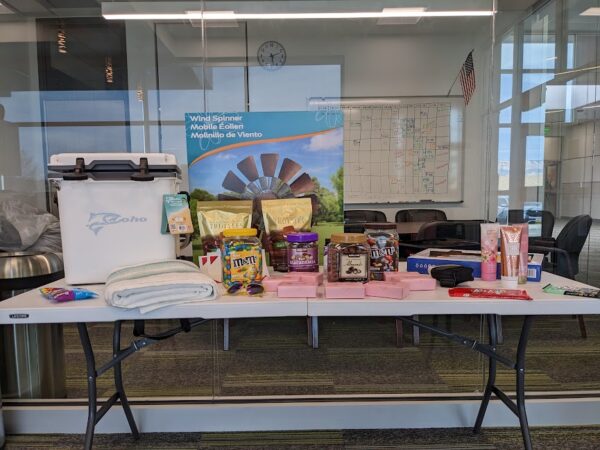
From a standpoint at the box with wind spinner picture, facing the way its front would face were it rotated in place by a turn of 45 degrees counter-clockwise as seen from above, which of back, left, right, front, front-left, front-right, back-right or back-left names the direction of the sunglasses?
front-right

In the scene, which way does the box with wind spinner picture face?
toward the camera

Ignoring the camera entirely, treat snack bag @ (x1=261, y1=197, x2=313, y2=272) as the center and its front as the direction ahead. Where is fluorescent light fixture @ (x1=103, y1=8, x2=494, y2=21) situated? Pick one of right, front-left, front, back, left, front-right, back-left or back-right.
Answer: back

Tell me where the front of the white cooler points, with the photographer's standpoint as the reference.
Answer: facing the viewer

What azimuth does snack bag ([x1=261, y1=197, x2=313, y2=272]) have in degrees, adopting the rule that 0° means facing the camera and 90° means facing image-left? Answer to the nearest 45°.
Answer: approximately 0°

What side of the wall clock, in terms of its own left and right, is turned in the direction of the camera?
front

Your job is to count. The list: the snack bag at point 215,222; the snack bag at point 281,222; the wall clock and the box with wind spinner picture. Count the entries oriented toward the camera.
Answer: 4

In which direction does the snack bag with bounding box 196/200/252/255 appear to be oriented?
toward the camera

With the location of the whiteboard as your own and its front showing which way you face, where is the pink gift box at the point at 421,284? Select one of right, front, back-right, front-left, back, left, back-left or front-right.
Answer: front
